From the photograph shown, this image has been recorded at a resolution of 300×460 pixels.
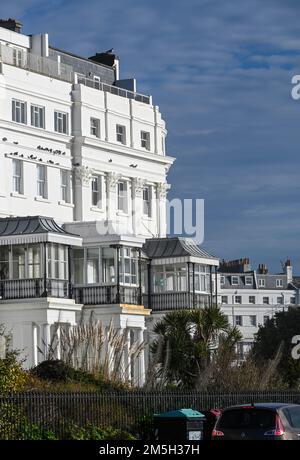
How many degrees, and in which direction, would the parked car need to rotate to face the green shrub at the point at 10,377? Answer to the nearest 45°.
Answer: approximately 90° to its left

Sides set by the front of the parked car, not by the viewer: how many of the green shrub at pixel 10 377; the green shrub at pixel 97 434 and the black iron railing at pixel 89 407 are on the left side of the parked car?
3

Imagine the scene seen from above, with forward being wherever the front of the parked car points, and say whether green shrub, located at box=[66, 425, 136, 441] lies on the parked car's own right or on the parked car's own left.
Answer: on the parked car's own left

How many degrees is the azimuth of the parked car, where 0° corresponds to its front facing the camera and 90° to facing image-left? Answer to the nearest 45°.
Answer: approximately 225°

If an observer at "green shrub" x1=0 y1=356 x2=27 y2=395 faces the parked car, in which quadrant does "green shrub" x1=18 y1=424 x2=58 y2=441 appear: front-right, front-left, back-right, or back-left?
front-right
